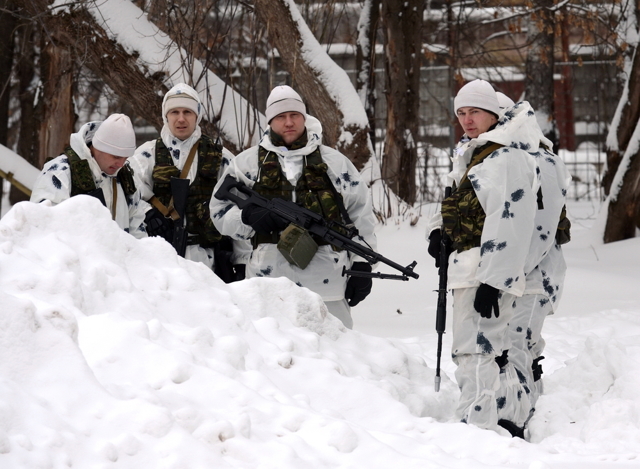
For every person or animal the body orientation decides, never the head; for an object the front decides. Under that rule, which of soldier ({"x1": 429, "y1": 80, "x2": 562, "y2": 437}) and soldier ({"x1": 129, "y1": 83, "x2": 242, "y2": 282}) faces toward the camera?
soldier ({"x1": 129, "y1": 83, "x2": 242, "y2": 282})

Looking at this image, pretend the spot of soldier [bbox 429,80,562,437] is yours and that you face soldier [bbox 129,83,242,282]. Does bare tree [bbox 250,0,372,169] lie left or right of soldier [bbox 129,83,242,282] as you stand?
right

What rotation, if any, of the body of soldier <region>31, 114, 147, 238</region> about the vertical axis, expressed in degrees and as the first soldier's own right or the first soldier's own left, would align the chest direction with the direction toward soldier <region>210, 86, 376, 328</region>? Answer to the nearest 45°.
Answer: approximately 45° to the first soldier's own left

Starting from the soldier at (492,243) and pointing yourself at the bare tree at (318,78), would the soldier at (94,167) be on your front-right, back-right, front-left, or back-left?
front-left

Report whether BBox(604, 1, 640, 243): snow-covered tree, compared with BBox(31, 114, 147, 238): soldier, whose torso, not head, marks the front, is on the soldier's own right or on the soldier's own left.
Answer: on the soldier's own left

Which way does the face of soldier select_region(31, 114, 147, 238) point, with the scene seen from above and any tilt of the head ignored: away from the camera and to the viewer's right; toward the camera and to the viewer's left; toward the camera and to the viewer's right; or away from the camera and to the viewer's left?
toward the camera and to the viewer's right

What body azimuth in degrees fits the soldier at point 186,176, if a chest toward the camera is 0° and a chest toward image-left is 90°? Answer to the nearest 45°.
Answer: approximately 0°

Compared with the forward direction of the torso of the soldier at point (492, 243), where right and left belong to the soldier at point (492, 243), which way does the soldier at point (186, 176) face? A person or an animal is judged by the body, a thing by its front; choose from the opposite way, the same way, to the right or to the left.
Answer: to the left

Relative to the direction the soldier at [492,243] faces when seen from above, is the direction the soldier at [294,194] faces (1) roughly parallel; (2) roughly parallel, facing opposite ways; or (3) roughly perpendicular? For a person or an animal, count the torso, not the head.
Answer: roughly perpendicular

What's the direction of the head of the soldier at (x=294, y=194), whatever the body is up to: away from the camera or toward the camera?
toward the camera

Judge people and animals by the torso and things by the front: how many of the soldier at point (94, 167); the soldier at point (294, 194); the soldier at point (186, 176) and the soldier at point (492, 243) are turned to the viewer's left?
1

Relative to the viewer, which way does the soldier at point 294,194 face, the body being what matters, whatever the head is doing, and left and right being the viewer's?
facing the viewer

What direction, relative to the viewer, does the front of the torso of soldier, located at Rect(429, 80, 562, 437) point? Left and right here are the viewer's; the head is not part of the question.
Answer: facing to the left of the viewer

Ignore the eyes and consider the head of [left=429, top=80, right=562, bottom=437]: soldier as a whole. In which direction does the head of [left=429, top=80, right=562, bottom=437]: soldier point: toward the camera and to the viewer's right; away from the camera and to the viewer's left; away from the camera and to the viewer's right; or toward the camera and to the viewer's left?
toward the camera and to the viewer's left
